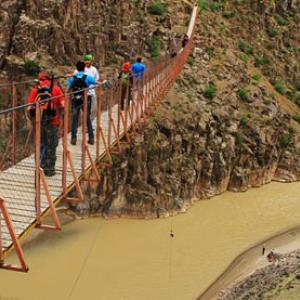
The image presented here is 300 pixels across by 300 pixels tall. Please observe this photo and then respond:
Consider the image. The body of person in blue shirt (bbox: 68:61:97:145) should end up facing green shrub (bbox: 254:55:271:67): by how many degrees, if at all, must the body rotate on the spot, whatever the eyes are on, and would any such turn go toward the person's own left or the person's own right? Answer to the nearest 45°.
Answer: approximately 45° to the person's own right

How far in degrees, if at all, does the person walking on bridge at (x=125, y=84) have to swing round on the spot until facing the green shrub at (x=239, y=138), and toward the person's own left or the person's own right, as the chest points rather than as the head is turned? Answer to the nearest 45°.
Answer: approximately 45° to the person's own right

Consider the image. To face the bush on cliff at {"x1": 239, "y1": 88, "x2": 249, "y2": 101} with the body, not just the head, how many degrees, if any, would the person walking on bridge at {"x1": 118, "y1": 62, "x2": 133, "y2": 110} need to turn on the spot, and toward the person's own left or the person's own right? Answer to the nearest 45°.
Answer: approximately 45° to the person's own right

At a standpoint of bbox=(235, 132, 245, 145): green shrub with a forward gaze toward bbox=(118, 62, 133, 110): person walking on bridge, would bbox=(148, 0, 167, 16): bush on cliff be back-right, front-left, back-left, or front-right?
back-right

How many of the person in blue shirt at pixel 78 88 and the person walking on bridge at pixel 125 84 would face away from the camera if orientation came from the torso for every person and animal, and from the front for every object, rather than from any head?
2

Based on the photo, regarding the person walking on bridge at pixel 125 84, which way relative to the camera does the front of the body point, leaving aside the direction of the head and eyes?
away from the camera

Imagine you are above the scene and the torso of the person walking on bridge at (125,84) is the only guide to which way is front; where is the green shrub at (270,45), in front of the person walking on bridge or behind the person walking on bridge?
in front

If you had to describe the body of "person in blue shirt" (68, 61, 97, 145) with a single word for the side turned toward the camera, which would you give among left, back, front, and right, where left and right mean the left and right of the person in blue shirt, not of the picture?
back

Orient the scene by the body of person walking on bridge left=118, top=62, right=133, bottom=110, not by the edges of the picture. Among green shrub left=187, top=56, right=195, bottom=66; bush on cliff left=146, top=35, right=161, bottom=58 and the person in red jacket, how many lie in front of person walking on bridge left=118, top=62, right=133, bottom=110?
2
